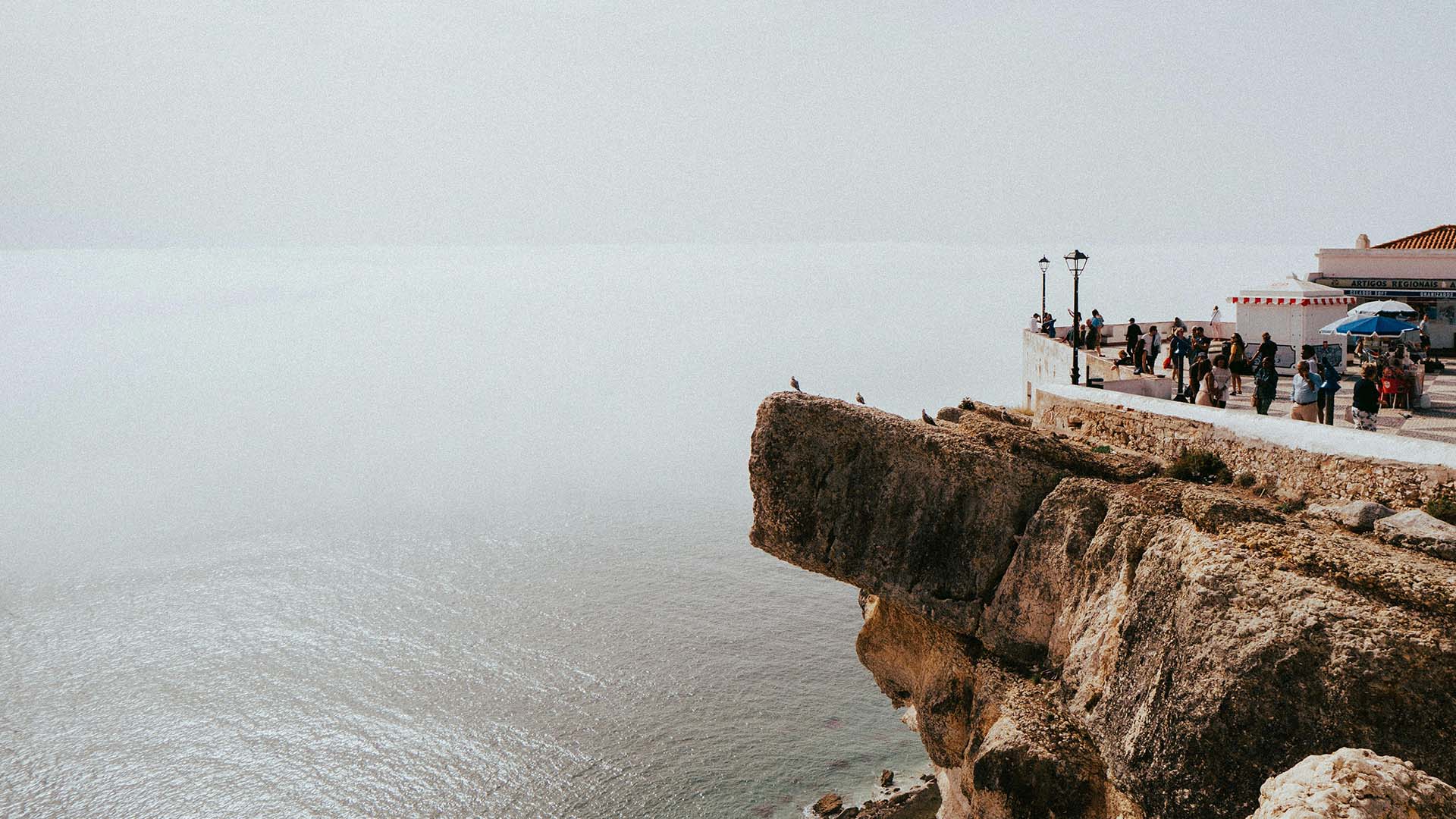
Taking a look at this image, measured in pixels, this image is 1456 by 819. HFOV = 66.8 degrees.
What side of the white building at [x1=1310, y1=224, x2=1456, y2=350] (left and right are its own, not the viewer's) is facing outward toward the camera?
front

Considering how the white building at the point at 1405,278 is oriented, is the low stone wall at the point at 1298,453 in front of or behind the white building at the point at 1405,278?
in front

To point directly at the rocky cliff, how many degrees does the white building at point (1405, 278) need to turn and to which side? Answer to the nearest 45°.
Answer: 0° — it already faces it

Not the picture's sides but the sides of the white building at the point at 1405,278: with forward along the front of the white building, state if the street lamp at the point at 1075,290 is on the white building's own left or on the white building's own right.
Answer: on the white building's own right

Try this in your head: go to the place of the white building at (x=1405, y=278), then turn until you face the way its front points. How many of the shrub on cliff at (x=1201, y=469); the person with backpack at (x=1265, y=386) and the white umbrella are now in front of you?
3

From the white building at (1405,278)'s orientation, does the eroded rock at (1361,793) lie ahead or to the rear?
ahead

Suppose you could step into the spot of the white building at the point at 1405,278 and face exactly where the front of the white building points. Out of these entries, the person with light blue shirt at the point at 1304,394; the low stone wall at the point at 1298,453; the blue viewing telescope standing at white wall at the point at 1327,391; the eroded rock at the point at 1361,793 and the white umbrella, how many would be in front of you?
5

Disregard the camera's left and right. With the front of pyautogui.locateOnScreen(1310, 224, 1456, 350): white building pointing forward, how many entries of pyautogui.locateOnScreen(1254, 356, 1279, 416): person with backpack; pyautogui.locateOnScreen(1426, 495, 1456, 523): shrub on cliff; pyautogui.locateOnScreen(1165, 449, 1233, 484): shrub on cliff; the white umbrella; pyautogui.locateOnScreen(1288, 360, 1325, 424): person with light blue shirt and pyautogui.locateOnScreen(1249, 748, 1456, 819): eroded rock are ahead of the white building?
6

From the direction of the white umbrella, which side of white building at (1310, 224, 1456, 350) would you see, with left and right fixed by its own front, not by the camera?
front

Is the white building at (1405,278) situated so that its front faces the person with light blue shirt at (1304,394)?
yes

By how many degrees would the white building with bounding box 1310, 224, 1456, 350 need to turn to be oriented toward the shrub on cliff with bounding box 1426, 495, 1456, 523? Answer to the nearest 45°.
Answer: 0° — it already faces it

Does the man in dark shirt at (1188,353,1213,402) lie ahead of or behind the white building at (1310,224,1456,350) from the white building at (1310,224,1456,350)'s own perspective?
ahead

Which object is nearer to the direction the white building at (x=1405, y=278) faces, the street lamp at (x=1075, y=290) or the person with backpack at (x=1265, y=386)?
the person with backpack
